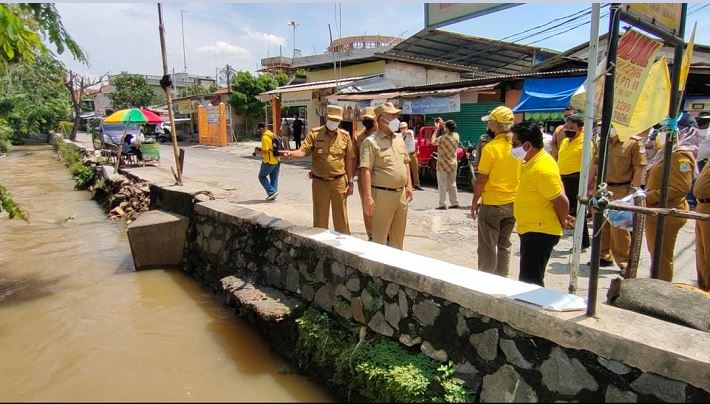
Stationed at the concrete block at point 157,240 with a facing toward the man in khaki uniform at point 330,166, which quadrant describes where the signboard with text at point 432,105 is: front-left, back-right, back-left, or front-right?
front-left

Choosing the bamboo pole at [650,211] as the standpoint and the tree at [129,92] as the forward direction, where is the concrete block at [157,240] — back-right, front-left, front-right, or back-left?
front-left

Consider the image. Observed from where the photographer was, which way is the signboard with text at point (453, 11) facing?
facing the viewer and to the left of the viewer

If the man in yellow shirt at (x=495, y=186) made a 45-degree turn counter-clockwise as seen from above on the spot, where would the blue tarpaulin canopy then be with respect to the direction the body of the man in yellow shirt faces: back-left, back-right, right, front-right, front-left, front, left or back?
right

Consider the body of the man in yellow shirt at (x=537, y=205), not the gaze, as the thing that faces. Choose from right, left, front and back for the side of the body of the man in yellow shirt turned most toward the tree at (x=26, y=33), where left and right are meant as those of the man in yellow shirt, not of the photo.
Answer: front

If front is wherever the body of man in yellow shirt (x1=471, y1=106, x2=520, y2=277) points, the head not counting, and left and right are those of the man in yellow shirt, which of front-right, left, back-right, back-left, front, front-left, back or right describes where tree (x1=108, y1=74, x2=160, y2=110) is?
front

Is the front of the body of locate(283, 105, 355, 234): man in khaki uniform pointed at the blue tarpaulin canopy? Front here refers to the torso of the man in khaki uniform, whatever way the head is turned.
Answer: no

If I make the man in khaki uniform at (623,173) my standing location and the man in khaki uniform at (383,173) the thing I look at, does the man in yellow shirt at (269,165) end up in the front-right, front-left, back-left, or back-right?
front-right

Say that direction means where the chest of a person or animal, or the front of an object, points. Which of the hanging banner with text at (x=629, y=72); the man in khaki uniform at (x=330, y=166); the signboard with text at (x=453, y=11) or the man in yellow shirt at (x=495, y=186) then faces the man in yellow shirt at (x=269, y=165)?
the man in yellow shirt at (x=495, y=186)

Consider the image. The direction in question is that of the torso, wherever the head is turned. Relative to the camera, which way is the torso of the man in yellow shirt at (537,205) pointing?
to the viewer's left

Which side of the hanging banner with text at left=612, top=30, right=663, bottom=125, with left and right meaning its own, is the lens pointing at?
front

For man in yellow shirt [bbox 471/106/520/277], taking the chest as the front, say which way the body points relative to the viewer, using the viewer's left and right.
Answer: facing away from the viewer and to the left of the viewer

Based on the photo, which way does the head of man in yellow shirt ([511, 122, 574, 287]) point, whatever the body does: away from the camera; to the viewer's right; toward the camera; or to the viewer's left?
to the viewer's left

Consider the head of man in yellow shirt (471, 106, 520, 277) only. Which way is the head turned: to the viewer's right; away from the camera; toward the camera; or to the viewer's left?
to the viewer's left

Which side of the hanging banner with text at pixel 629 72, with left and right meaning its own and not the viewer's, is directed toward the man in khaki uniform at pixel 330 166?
right
